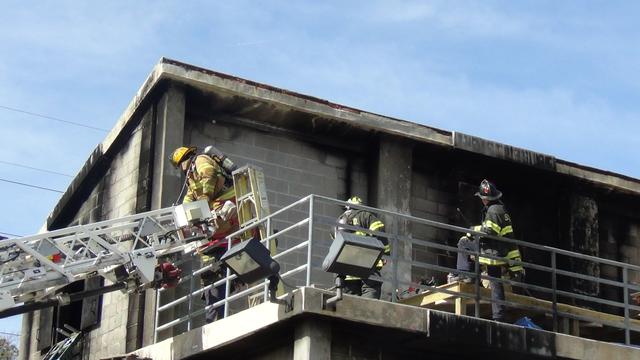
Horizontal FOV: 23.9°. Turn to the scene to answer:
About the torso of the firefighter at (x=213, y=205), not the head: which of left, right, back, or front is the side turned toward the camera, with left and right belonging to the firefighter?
left

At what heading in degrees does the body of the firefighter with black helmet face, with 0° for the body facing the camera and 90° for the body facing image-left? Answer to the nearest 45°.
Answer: approximately 90°

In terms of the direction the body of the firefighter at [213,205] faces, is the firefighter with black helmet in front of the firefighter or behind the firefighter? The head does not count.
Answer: behind

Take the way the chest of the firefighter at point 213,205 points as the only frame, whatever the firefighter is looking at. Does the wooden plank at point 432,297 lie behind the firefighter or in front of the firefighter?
behind
